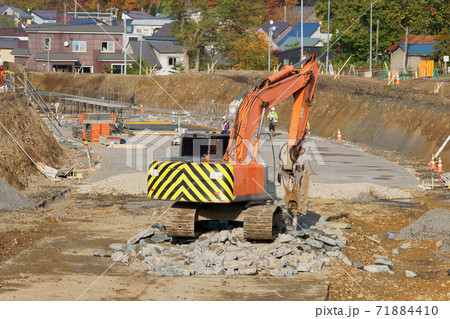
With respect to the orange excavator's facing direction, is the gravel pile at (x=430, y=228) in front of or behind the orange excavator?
in front

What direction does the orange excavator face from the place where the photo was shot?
facing away from the viewer and to the right of the viewer

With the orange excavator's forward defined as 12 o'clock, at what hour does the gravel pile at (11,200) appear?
The gravel pile is roughly at 9 o'clock from the orange excavator.

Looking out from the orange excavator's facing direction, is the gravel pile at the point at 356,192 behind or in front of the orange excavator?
in front

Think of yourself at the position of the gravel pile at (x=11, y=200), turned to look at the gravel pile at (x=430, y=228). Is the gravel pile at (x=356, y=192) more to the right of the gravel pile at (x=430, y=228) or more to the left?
left
